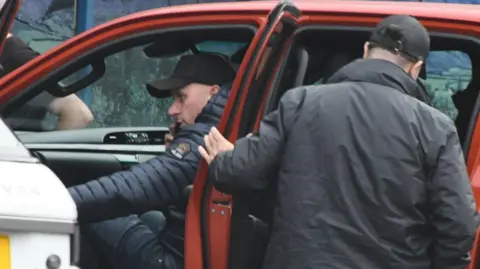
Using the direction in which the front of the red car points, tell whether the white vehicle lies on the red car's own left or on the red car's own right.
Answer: on the red car's own left

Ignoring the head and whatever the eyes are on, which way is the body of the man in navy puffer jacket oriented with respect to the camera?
to the viewer's left

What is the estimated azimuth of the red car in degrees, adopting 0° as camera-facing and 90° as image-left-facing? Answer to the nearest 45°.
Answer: approximately 90°

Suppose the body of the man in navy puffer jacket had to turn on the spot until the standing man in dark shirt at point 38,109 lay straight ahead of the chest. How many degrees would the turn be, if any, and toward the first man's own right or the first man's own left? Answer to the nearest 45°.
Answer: approximately 45° to the first man's own right
